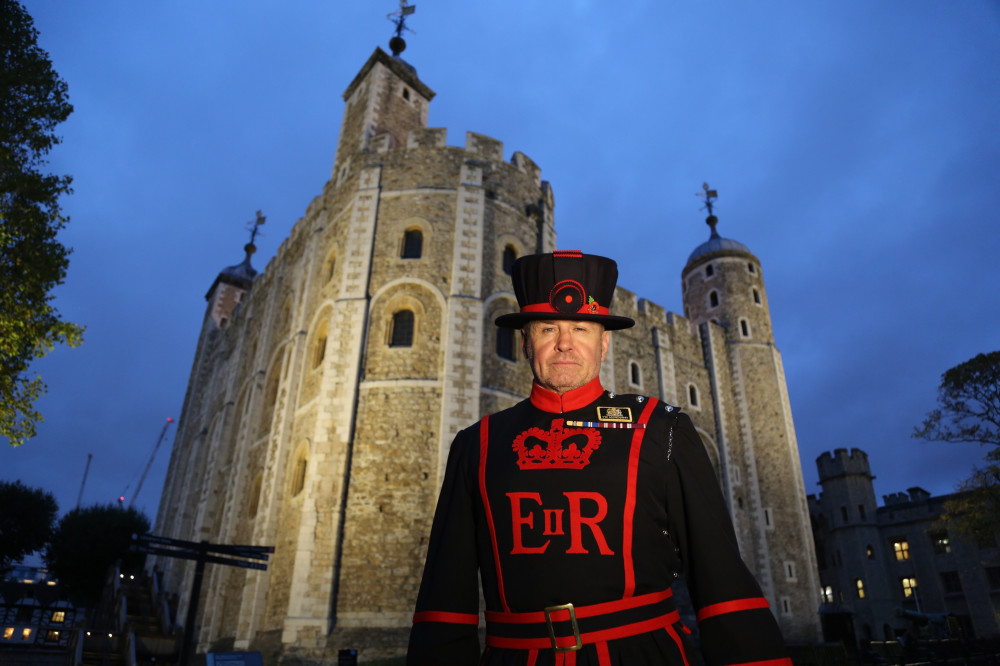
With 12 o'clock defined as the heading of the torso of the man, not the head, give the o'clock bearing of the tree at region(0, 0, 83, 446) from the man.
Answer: The tree is roughly at 4 o'clock from the man.

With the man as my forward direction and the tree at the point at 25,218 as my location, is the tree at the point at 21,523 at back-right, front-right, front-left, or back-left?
back-left

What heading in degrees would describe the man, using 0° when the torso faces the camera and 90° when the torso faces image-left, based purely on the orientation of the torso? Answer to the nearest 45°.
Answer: approximately 0°

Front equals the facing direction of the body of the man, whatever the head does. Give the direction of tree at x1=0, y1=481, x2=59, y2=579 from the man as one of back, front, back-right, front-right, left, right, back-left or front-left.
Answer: back-right

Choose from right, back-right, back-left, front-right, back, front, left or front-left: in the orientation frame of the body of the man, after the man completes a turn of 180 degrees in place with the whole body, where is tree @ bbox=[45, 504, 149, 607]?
front-left
